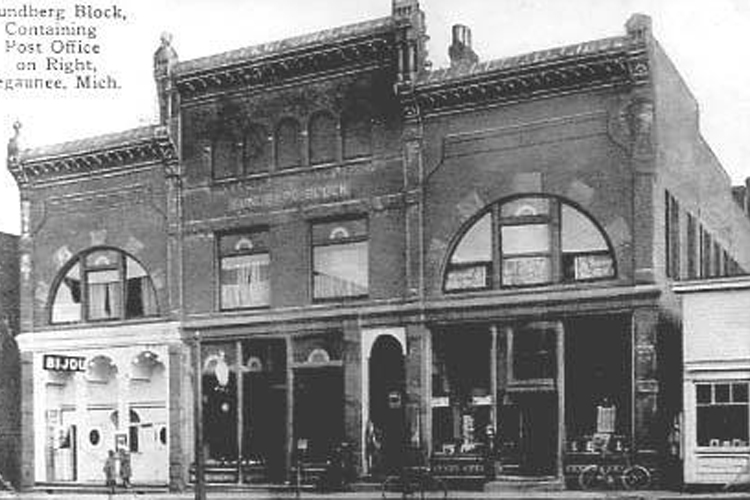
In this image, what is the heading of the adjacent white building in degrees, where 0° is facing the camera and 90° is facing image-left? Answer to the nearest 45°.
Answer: approximately 0°

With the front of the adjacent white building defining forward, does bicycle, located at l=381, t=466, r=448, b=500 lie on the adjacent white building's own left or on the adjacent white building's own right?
on the adjacent white building's own right
